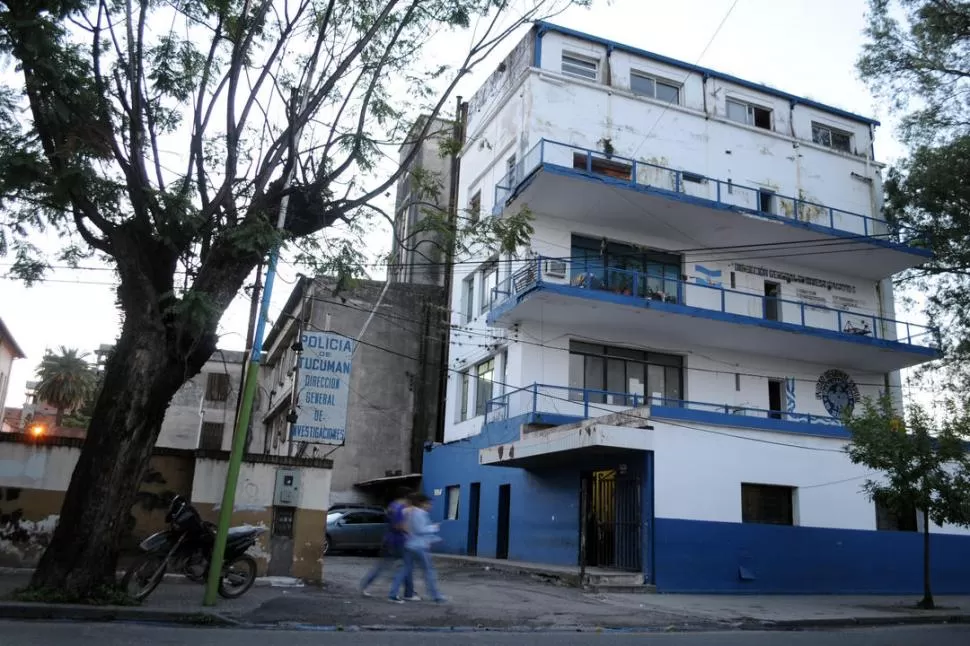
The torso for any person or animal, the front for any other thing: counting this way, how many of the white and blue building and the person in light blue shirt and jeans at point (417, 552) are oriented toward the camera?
1

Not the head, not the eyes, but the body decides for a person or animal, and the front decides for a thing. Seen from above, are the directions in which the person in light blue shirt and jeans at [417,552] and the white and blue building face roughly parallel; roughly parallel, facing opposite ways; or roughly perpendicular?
roughly perpendicular

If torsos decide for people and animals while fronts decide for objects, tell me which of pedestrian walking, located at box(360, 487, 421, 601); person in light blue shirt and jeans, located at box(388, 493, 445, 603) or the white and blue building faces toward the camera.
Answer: the white and blue building

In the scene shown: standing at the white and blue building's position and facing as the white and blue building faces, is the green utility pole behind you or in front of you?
in front

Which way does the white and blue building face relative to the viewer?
toward the camera

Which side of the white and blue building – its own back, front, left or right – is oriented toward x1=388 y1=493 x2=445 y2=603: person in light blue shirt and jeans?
front
